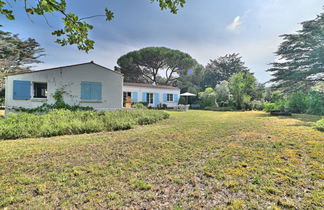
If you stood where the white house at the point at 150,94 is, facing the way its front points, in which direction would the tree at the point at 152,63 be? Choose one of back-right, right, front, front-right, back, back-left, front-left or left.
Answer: back

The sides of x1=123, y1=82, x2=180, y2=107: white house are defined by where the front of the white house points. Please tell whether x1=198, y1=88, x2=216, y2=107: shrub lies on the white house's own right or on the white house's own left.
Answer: on the white house's own left

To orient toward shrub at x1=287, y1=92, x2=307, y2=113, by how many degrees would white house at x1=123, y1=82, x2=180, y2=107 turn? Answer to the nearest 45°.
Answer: approximately 45° to its left

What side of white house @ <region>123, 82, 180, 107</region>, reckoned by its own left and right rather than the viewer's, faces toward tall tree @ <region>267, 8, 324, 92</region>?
left

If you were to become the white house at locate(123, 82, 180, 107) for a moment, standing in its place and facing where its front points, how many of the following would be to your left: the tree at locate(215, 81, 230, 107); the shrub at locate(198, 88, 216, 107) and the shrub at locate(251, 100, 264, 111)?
3

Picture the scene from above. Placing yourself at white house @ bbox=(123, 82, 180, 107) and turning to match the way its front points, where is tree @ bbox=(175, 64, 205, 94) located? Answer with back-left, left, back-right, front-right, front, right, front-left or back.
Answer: back-left

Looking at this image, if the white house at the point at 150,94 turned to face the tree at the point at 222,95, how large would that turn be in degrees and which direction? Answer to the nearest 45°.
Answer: approximately 90° to its left

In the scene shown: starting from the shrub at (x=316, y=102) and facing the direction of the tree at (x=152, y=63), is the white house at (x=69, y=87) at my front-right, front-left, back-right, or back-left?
front-left

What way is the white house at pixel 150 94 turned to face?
toward the camera

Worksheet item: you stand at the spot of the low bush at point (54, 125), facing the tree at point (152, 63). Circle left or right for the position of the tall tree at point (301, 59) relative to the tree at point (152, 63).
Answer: right

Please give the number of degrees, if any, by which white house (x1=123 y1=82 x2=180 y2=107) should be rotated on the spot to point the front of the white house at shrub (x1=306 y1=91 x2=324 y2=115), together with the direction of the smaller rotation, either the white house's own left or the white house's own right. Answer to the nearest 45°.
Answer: approximately 45° to the white house's own left

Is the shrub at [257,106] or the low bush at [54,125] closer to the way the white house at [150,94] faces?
the low bush

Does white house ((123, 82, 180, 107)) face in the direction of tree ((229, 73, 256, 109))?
no

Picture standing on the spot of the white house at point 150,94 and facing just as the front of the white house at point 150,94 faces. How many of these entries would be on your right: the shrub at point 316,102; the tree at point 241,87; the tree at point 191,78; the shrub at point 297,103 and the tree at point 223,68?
0

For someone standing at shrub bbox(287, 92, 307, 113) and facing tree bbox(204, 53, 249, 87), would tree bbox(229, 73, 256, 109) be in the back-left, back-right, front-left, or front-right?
front-left

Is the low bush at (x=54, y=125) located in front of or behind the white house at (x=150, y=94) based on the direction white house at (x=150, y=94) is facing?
in front

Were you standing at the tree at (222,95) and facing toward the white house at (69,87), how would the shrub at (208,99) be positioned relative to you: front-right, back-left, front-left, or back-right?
front-right

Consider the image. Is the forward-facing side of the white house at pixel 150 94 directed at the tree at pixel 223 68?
no
